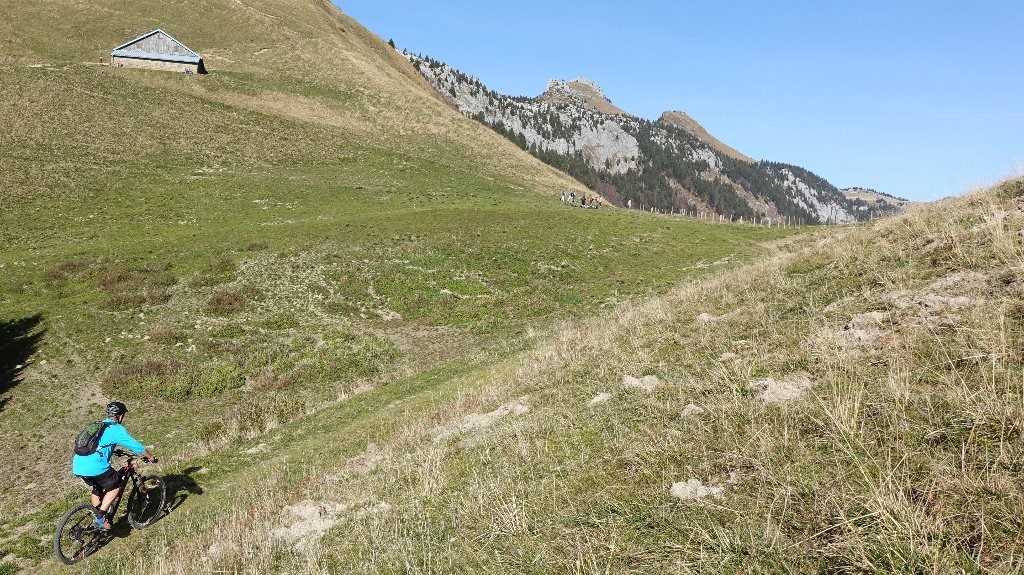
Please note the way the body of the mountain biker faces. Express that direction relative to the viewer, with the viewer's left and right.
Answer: facing away from the viewer and to the right of the viewer

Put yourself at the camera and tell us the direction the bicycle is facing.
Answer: facing away from the viewer and to the right of the viewer
